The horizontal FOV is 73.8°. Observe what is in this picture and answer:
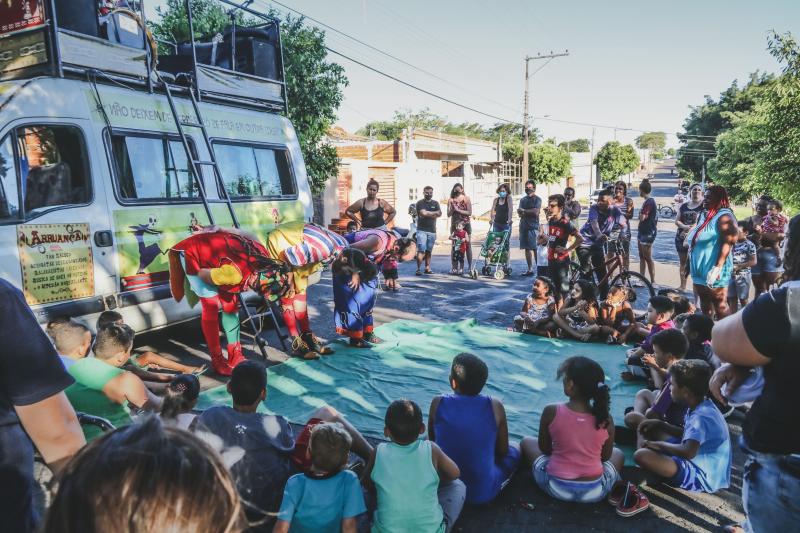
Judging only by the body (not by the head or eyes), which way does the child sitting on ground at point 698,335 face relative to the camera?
to the viewer's left

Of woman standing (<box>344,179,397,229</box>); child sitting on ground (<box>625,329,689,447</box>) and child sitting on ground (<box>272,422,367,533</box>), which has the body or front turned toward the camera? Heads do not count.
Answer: the woman standing

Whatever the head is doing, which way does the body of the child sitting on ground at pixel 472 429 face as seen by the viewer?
away from the camera

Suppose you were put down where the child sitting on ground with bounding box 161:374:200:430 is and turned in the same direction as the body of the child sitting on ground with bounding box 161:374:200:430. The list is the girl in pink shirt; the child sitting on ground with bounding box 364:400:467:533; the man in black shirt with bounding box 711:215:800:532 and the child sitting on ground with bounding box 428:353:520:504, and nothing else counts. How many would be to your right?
4

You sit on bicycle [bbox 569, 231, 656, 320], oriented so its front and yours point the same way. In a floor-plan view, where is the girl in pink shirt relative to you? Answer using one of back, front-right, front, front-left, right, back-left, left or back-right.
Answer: front-right

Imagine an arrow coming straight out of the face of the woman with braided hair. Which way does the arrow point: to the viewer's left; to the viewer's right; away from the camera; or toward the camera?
to the viewer's left

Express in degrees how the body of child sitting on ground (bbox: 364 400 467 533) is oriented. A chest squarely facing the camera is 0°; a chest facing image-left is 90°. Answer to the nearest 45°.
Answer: approximately 180°

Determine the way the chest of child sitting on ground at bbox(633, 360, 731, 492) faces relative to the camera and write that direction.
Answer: to the viewer's left

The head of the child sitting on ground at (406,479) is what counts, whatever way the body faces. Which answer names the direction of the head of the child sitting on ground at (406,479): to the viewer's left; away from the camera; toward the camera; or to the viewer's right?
away from the camera

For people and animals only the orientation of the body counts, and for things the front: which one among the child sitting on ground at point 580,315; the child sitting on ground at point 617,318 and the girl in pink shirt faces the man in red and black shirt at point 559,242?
the girl in pink shirt

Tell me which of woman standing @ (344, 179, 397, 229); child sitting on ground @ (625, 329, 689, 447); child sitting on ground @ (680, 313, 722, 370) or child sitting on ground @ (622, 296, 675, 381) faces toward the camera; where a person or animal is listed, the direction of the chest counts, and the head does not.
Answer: the woman standing

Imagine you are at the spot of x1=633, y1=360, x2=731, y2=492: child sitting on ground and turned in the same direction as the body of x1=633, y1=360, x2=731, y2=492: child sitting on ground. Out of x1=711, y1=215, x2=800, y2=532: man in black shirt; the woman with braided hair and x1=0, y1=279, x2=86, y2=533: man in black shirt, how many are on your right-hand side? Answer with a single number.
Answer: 1

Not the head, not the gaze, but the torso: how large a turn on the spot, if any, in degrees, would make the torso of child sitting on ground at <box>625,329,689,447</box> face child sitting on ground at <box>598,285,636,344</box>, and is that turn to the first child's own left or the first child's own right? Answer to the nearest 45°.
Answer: approximately 90° to the first child's own right

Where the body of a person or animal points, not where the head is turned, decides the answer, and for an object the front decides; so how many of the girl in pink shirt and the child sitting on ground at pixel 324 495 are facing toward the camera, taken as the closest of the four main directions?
0

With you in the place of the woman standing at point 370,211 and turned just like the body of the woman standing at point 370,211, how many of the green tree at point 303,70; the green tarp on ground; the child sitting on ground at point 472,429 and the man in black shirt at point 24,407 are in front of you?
3

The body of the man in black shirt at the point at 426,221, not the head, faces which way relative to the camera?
toward the camera

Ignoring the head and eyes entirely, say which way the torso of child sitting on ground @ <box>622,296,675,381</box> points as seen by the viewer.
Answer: to the viewer's left

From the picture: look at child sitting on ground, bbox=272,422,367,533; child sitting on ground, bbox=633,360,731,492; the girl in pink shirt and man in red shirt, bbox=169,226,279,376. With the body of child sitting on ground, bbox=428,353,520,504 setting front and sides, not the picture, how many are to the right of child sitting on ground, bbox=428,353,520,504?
2

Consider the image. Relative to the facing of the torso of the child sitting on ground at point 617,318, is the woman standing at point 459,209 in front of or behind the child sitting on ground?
behind

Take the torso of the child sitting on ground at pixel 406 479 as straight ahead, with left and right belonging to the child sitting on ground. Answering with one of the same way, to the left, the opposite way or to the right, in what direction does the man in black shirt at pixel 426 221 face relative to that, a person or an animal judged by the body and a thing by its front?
the opposite way

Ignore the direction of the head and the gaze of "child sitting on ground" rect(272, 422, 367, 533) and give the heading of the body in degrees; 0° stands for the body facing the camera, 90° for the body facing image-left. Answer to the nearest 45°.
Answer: approximately 180°
